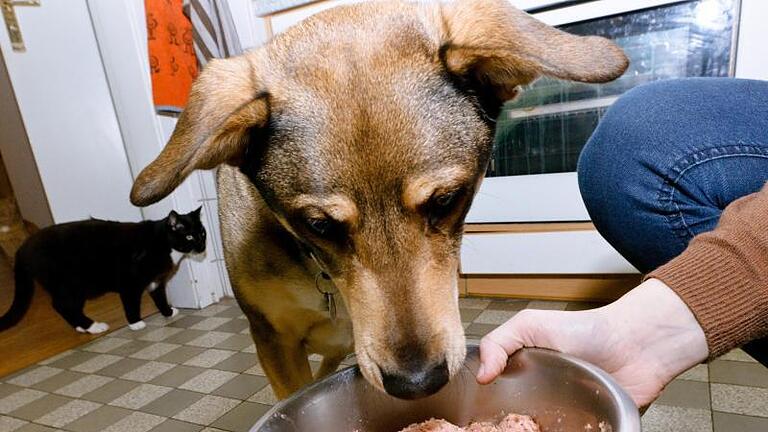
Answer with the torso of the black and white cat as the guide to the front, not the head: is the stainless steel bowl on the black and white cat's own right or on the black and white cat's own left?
on the black and white cat's own right

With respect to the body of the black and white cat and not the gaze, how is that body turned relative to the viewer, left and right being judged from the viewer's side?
facing to the right of the viewer
